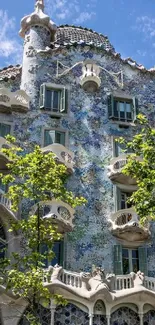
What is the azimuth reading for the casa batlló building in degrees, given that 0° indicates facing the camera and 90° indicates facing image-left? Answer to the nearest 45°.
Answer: approximately 0°
